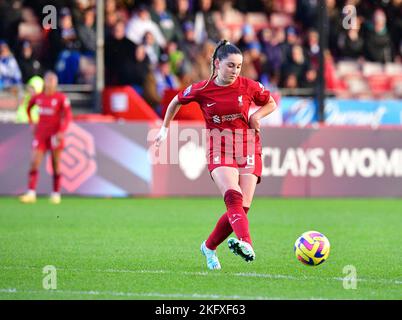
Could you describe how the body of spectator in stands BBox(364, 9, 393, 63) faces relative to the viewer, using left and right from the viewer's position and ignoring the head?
facing the viewer

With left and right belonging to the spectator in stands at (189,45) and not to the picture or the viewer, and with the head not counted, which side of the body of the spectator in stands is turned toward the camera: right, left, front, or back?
front

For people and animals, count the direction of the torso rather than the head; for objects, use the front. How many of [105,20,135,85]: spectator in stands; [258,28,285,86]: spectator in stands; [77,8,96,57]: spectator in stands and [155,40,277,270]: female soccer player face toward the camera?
4

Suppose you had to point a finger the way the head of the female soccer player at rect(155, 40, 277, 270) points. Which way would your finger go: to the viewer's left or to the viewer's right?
to the viewer's right

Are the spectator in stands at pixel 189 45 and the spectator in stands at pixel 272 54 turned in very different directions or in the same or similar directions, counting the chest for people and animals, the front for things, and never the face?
same or similar directions

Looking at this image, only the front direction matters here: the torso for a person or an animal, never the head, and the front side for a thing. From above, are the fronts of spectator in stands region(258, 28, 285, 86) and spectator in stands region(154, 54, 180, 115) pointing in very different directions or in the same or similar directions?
same or similar directions

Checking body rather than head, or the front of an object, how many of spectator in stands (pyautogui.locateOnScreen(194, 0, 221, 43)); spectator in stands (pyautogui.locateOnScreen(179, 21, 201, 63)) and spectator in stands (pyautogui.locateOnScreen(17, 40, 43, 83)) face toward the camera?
3

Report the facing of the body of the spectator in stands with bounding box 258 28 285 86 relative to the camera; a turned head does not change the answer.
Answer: toward the camera

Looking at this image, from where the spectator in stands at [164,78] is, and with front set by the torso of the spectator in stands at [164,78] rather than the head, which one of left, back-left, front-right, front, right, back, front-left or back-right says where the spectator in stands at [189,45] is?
back-left

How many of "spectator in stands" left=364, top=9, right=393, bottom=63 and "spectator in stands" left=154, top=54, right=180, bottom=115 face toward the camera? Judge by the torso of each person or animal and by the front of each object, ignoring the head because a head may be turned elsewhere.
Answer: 2

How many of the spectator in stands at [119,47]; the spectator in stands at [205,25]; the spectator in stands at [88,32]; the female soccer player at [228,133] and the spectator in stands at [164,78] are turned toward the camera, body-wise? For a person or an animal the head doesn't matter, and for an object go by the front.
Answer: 5

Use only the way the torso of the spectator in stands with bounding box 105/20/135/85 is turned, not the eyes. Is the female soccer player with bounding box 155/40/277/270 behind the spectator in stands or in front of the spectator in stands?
in front

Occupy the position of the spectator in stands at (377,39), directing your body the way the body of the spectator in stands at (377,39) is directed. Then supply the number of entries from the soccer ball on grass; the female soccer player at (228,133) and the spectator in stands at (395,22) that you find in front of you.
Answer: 2
